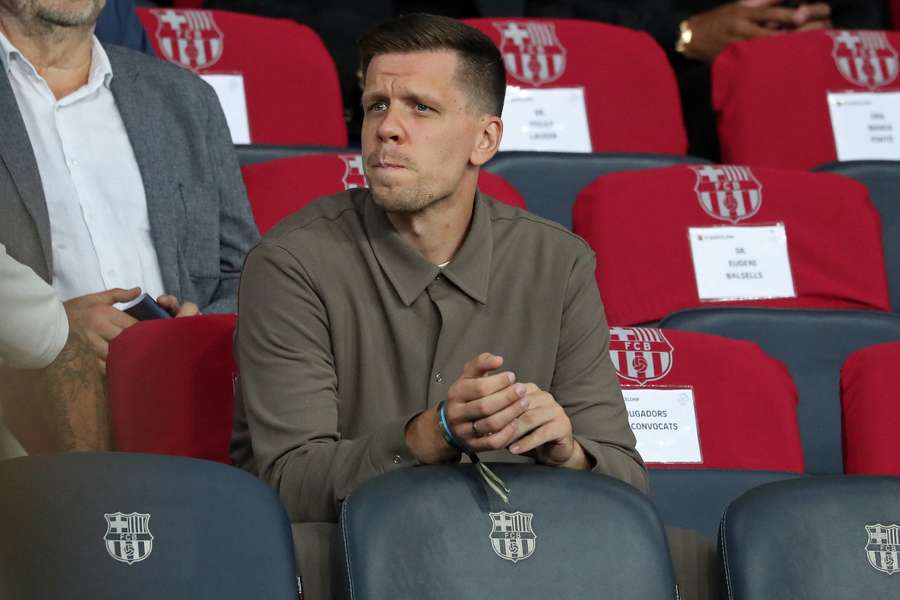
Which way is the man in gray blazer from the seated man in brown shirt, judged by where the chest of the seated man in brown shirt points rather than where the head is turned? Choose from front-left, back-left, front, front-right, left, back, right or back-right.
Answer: back-right

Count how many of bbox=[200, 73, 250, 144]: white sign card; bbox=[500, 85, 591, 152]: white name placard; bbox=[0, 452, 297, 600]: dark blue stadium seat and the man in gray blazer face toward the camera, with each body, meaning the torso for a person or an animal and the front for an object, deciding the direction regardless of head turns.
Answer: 4

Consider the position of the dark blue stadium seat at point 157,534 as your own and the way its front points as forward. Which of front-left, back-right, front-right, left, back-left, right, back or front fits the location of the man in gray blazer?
back

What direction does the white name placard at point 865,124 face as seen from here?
toward the camera

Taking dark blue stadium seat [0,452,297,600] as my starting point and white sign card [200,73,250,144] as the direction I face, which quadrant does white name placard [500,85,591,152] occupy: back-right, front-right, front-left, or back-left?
front-right

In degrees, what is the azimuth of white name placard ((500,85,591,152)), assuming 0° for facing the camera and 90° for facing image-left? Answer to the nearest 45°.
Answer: approximately 0°

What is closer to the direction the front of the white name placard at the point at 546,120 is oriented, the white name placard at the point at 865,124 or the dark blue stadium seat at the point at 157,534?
the dark blue stadium seat

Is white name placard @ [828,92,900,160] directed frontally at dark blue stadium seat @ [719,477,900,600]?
yes

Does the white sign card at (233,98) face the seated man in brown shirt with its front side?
yes

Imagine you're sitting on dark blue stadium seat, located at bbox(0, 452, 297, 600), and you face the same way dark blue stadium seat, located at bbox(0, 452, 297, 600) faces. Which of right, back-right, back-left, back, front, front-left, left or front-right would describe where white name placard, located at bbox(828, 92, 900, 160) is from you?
back-left

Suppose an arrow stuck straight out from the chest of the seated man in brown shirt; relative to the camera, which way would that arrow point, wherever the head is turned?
toward the camera
